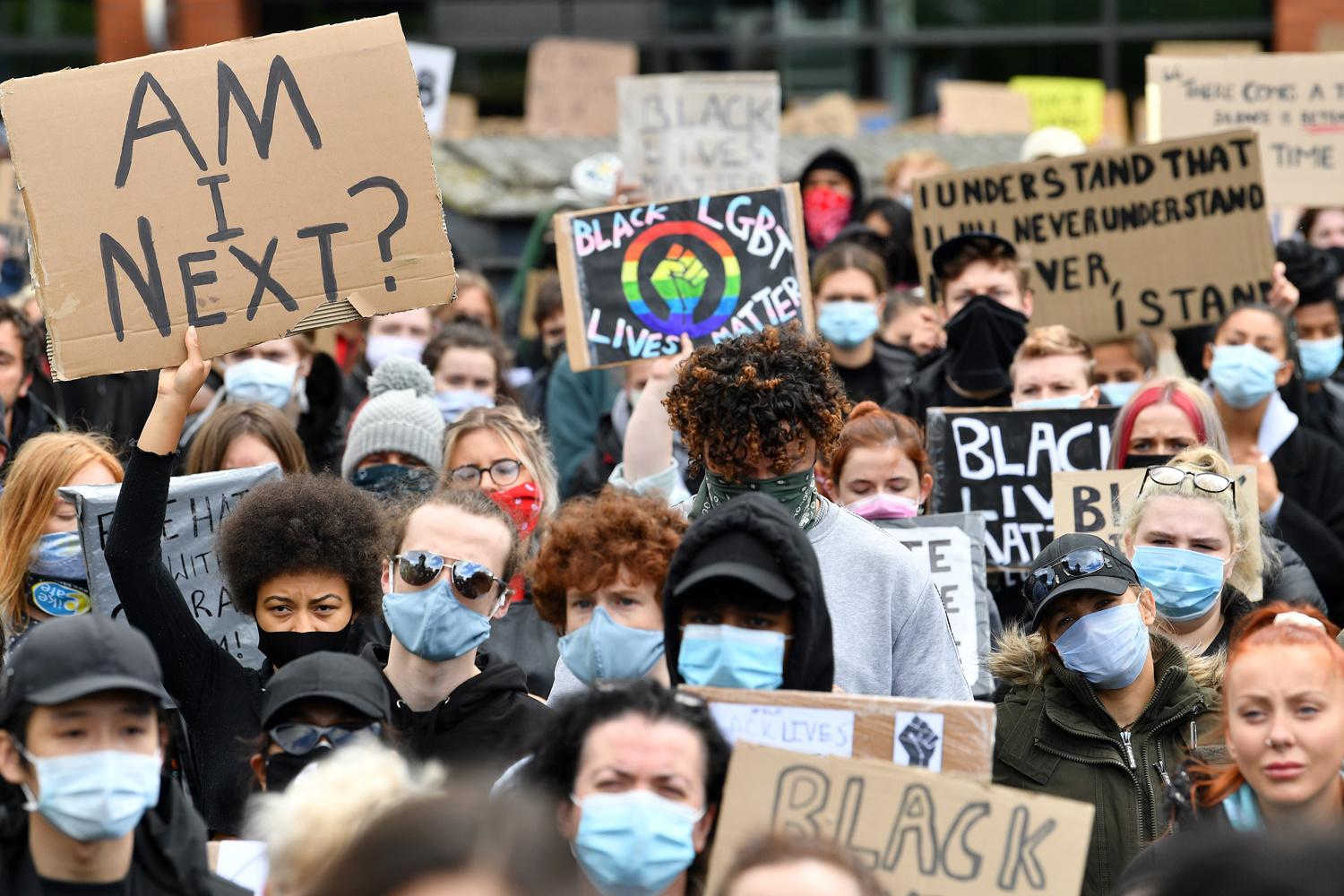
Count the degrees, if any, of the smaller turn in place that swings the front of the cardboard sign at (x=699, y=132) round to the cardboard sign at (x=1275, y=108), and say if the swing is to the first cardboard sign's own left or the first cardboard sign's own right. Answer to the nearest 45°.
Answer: approximately 90° to the first cardboard sign's own left

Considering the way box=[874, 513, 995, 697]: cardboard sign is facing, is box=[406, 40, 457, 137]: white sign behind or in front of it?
behind

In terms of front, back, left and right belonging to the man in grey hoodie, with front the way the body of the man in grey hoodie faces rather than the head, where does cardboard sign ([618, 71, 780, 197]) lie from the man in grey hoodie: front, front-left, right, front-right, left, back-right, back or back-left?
back

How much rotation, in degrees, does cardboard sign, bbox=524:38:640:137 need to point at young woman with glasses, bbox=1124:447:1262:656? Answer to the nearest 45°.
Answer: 0° — it already faces them

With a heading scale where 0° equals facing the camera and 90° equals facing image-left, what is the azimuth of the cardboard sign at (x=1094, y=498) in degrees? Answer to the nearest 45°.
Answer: approximately 0°

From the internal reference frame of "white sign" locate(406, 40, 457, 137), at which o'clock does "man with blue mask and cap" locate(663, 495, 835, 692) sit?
The man with blue mask and cap is roughly at 12 o'clock from the white sign.

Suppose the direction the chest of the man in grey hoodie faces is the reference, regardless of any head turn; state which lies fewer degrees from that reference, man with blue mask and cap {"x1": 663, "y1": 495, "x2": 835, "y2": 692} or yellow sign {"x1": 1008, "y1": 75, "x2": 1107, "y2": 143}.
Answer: the man with blue mask and cap

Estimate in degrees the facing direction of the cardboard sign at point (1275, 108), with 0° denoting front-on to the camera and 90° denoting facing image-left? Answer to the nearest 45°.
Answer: approximately 0°

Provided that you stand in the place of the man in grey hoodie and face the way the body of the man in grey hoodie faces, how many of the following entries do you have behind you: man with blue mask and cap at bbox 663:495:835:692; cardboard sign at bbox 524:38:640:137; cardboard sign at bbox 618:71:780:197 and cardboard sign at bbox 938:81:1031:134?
3
